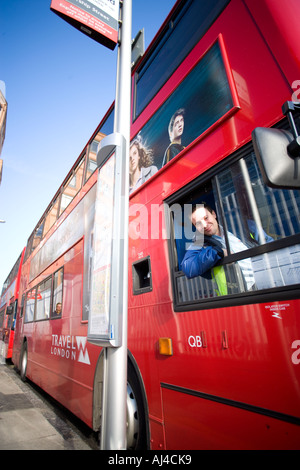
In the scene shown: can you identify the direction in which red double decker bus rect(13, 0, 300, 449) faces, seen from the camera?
facing the viewer and to the right of the viewer
